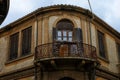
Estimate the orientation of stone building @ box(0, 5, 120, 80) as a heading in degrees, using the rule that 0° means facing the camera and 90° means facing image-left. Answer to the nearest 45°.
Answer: approximately 0°
